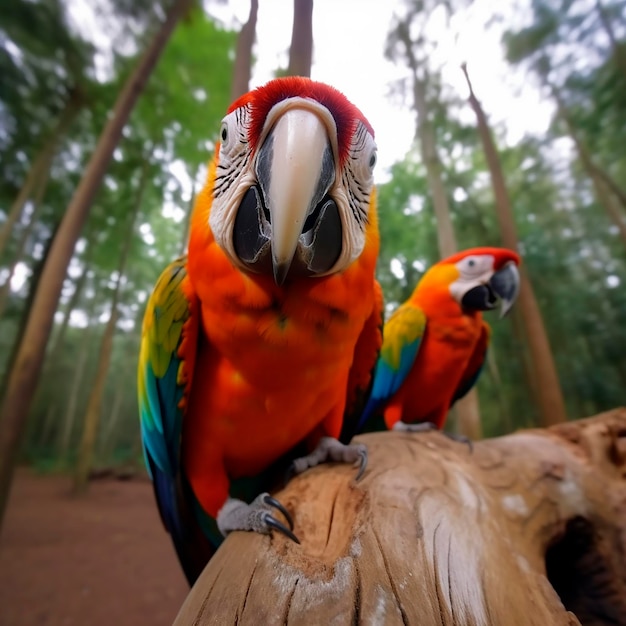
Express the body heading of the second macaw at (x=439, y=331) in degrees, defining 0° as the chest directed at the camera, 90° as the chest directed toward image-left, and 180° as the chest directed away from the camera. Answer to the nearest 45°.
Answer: approximately 315°

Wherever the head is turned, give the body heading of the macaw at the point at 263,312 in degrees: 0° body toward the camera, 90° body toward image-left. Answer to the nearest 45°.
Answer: approximately 0°

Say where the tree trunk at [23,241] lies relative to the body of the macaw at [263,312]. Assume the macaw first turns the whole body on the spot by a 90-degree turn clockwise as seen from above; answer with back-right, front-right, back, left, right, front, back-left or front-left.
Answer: front-right

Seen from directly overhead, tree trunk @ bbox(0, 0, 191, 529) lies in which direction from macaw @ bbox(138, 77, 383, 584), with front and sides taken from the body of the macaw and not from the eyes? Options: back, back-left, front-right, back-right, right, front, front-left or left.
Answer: back-right

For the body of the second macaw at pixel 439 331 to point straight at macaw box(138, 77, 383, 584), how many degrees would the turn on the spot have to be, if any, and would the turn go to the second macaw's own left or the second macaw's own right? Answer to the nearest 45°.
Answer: approximately 45° to the second macaw's own right
